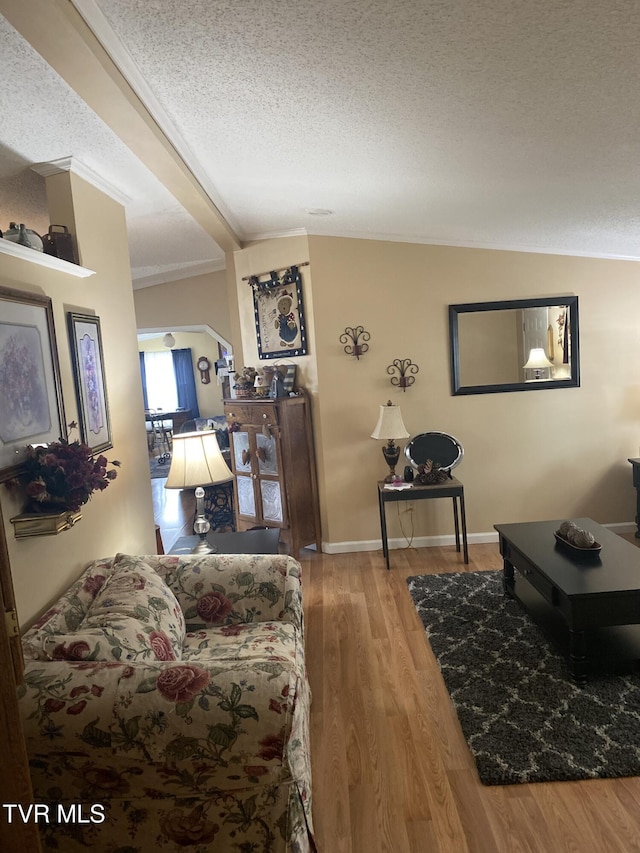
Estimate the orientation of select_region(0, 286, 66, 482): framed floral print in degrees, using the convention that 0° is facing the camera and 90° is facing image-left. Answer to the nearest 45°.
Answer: approximately 315°

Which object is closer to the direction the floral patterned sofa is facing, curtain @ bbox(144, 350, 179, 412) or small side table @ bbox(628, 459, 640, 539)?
the small side table

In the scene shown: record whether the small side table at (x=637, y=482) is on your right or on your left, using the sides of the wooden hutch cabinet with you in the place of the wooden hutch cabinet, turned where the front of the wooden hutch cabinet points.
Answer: on your left

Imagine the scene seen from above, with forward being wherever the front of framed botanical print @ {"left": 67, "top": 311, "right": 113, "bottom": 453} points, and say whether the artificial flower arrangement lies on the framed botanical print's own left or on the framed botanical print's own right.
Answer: on the framed botanical print's own right

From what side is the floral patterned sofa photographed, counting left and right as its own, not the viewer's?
right

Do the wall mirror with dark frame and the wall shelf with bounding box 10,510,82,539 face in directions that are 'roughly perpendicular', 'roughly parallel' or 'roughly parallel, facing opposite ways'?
roughly perpendicular

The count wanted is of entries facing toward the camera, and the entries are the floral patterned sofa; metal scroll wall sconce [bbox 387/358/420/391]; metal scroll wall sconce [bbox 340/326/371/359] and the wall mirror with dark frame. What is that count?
3

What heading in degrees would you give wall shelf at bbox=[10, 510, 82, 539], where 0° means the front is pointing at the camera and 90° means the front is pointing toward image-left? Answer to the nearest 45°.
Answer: approximately 315°
